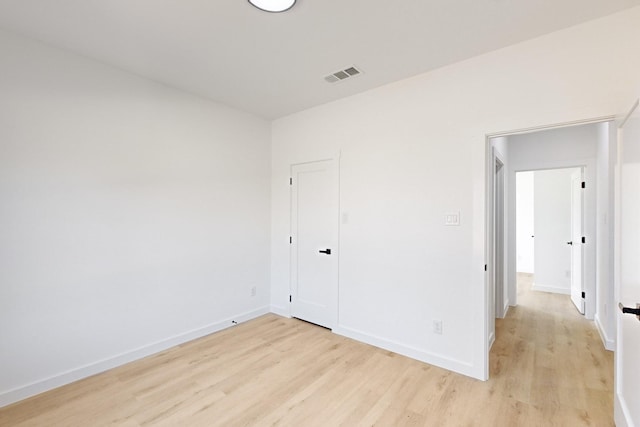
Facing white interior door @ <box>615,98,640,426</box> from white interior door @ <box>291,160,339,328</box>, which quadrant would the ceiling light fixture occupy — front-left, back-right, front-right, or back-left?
front-right

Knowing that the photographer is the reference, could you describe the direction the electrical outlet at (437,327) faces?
facing the viewer

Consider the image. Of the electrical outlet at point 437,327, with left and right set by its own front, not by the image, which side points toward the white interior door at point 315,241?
right

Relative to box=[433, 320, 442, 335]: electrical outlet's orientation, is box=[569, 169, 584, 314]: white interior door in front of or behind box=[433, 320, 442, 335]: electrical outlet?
behind

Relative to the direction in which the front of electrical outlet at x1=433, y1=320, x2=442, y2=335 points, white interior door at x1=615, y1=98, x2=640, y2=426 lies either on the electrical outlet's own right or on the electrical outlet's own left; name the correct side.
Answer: on the electrical outlet's own left
